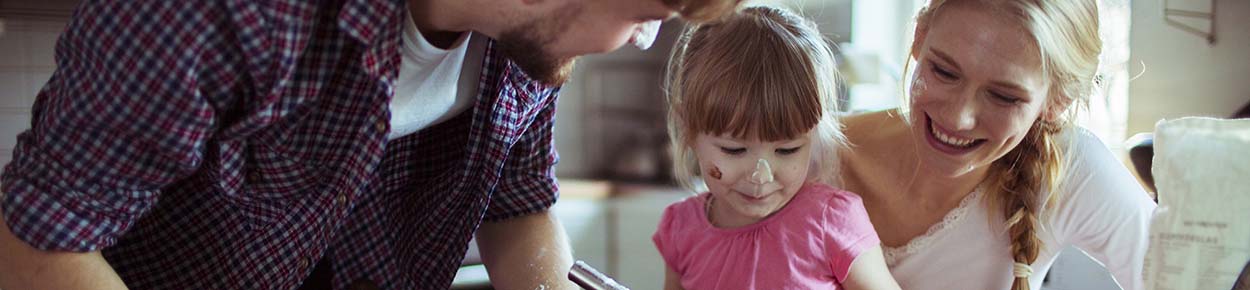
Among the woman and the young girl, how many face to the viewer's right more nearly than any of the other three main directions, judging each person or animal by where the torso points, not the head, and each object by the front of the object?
0

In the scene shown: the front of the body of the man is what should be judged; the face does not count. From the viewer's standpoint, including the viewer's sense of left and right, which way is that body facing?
facing the viewer and to the right of the viewer

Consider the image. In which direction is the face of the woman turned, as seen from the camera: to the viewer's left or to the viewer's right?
to the viewer's left

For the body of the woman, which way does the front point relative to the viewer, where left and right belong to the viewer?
facing the viewer and to the left of the viewer

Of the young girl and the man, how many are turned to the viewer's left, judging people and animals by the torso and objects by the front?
0

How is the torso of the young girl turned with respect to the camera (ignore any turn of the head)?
toward the camera

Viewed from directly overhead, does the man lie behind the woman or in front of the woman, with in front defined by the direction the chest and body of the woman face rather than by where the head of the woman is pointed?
in front

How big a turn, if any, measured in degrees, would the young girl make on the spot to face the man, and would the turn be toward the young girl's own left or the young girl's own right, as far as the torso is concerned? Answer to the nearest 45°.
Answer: approximately 90° to the young girl's own right
